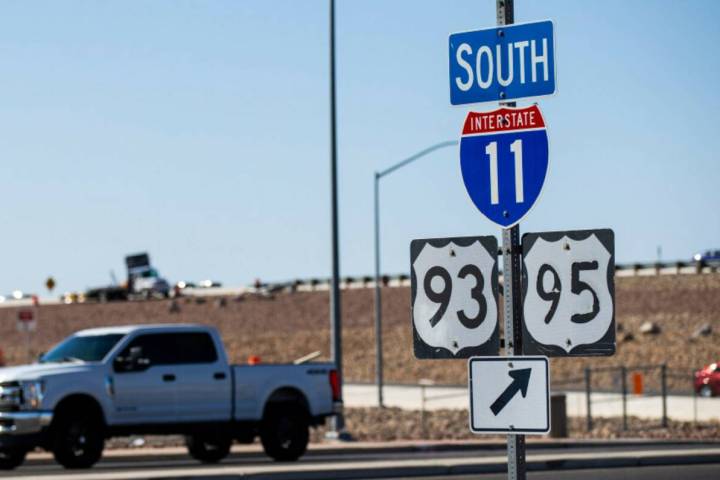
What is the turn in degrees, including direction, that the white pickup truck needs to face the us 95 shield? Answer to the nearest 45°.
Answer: approximately 45° to its left

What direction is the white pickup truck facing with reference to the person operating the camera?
facing the viewer and to the left of the viewer

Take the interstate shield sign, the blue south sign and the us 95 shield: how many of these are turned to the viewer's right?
0

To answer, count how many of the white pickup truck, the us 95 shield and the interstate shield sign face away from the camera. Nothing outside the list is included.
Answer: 0

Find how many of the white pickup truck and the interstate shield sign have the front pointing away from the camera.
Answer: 0

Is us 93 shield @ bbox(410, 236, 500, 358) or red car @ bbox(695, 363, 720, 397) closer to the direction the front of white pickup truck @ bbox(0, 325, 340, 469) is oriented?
the us 93 shield
